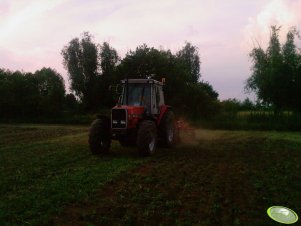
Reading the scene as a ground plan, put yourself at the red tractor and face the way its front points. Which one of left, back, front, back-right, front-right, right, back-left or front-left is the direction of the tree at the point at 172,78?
back-right

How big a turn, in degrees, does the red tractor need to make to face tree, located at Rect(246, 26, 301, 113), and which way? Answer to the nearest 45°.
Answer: approximately 180°

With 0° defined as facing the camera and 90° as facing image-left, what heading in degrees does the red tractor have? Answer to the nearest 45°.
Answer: approximately 45°

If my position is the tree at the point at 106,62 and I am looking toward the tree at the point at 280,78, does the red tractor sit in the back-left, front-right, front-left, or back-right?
front-right

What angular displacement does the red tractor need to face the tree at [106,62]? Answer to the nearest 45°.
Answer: approximately 135° to its right

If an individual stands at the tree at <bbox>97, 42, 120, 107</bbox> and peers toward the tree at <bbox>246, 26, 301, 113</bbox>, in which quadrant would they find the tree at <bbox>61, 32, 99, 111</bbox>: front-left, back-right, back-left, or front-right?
back-right

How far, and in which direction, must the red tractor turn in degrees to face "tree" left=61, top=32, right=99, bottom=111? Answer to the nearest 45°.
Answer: approximately 135° to its right

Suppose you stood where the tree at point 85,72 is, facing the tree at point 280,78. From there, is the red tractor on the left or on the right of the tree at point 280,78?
right
